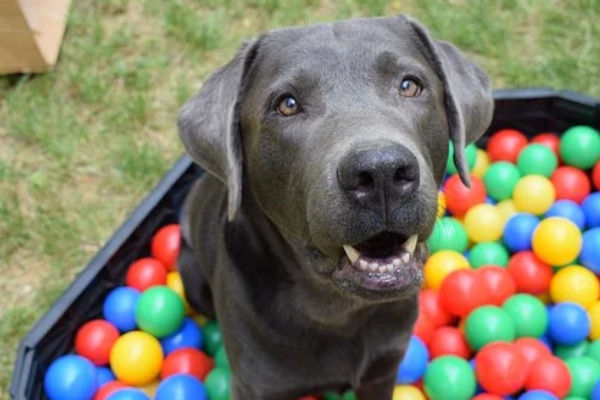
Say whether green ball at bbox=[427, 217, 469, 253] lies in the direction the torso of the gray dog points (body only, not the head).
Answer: no

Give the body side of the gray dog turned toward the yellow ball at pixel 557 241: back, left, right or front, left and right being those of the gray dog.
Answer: left

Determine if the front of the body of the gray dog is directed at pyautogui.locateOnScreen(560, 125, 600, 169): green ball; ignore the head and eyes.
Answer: no

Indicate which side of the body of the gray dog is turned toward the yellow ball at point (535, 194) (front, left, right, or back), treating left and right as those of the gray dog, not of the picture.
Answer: left

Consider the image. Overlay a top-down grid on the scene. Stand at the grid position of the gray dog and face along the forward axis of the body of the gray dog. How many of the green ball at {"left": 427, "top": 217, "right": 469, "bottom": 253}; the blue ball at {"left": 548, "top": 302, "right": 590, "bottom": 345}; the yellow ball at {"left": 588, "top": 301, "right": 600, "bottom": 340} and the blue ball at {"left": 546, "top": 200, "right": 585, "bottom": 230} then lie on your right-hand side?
0

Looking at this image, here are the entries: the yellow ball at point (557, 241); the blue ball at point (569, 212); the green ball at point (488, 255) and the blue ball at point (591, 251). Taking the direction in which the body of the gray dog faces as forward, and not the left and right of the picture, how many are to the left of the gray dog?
4

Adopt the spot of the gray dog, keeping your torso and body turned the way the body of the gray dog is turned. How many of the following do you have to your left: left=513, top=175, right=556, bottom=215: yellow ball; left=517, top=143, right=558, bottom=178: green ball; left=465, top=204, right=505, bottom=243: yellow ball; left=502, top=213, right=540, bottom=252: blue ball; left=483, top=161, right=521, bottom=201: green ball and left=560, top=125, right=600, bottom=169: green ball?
6

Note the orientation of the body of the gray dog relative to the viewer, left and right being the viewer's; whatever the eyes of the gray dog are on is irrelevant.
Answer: facing the viewer and to the right of the viewer

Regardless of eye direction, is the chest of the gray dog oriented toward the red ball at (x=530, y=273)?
no

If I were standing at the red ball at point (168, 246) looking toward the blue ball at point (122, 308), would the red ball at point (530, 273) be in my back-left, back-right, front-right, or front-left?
back-left
